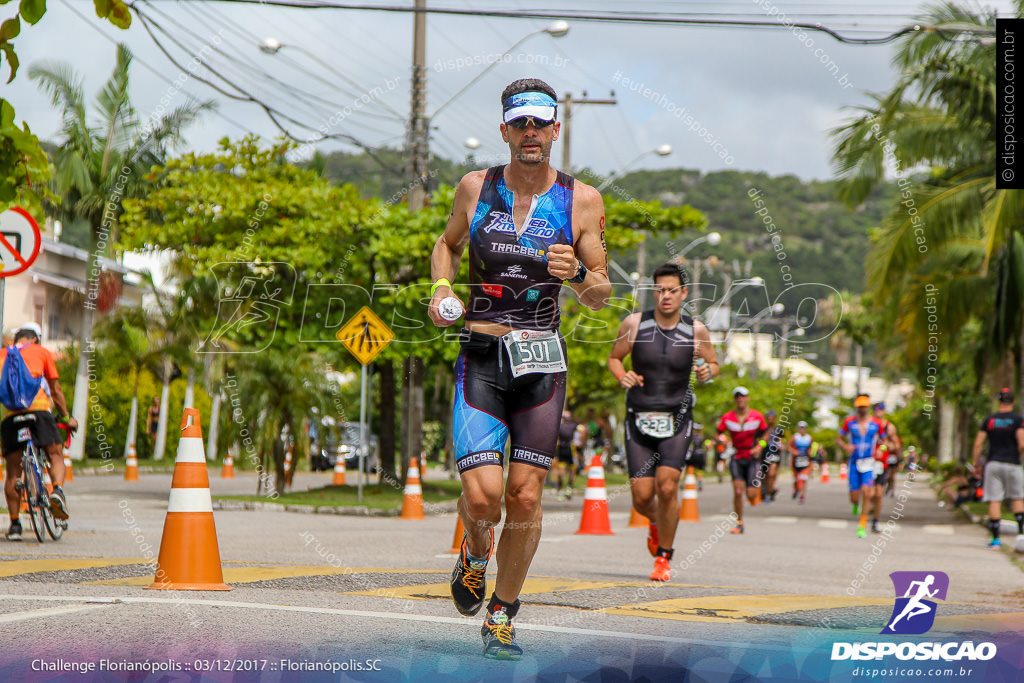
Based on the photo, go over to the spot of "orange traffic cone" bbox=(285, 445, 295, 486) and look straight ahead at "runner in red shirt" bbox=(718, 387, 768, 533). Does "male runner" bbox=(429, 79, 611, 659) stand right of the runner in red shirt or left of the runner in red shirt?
right

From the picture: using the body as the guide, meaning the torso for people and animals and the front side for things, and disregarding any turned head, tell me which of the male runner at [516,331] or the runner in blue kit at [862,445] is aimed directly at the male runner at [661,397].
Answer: the runner in blue kit

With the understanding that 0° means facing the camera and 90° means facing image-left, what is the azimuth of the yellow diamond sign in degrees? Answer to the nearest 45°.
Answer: approximately 0°

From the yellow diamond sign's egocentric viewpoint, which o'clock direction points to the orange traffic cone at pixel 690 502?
The orange traffic cone is roughly at 9 o'clock from the yellow diamond sign.

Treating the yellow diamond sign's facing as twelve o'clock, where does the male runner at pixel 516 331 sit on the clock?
The male runner is roughly at 12 o'clock from the yellow diamond sign.
